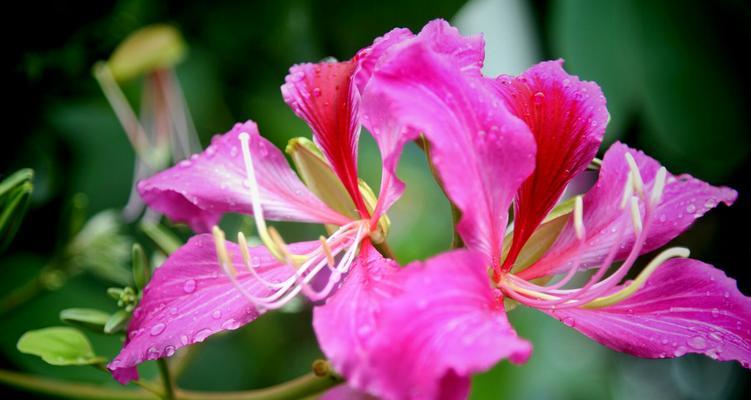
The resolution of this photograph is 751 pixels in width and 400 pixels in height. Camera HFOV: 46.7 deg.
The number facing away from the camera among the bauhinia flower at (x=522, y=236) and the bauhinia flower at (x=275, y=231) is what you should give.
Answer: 0

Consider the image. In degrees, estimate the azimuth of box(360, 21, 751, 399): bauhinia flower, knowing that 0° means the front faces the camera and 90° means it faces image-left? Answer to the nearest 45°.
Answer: approximately 315°

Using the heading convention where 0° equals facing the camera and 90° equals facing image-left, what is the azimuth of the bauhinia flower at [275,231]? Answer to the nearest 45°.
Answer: approximately 45°
